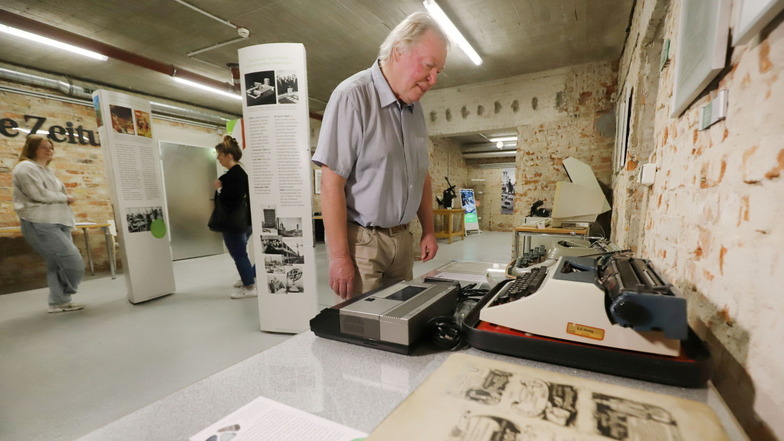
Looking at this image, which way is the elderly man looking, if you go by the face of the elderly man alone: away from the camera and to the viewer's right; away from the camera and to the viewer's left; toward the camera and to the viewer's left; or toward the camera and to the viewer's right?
toward the camera and to the viewer's right

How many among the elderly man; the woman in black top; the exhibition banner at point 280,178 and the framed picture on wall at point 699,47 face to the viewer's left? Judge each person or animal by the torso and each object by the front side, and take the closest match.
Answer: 2

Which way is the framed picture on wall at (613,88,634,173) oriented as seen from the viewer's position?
to the viewer's left

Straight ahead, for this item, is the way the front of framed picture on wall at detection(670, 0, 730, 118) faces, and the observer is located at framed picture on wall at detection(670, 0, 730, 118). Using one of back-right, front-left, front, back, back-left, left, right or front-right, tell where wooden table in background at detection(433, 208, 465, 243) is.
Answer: front-right

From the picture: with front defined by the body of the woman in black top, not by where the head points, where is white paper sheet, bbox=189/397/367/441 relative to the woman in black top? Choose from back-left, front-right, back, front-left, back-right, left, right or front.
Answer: left

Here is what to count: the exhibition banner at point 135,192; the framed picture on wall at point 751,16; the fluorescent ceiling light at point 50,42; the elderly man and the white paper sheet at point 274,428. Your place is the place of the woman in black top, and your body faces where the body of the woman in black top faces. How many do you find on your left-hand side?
3

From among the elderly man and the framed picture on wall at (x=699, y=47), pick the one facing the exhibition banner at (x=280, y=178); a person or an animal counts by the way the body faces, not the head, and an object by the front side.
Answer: the framed picture on wall

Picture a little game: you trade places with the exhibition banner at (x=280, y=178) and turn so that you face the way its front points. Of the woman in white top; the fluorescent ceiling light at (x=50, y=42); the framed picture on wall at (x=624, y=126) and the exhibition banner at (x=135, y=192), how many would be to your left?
1

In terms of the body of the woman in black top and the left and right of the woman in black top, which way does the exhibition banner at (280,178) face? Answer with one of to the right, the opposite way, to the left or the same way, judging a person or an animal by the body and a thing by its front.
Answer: to the left

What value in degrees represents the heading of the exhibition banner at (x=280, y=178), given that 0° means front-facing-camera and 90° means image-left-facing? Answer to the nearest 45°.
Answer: approximately 0°

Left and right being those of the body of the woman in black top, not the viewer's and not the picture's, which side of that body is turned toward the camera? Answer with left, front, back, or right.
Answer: left

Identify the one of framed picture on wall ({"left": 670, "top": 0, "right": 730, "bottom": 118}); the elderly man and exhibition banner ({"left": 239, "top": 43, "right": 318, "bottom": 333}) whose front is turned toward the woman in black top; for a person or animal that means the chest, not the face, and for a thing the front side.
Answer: the framed picture on wall

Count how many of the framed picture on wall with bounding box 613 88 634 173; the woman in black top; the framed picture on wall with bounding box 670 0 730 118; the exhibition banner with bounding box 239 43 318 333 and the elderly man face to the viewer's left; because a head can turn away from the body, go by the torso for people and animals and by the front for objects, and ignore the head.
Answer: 3

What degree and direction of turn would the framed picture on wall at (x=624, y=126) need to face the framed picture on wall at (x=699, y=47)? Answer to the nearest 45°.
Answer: approximately 90° to its left

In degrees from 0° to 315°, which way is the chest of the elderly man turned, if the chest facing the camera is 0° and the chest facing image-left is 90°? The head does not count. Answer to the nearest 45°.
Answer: approximately 315°

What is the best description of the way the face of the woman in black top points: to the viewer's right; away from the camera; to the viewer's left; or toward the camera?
to the viewer's left

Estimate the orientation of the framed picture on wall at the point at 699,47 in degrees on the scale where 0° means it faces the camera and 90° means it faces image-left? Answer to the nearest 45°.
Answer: approximately 90°
